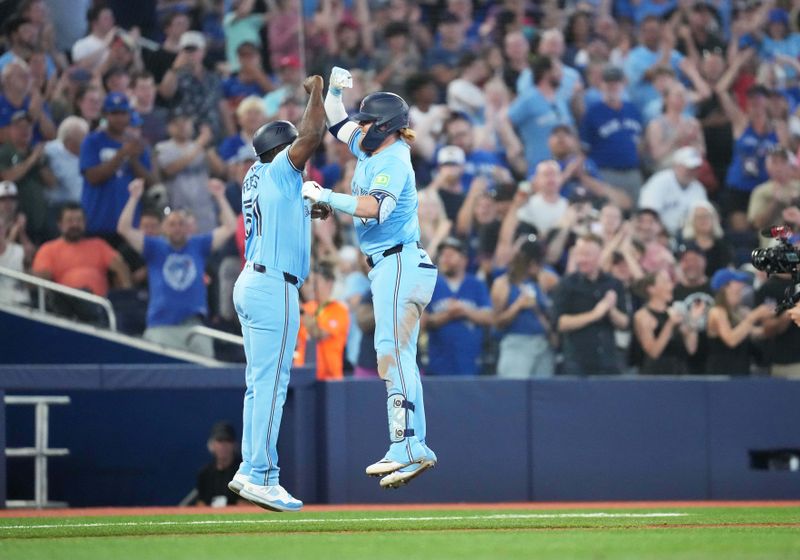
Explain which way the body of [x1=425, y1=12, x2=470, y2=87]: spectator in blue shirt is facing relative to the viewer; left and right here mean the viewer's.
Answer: facing the viewer

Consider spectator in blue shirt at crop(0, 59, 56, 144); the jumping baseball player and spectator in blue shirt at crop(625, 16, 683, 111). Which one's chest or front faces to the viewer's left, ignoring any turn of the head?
the jumping baseball player

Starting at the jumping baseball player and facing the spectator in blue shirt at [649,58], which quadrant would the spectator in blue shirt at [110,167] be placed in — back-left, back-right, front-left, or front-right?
front-left

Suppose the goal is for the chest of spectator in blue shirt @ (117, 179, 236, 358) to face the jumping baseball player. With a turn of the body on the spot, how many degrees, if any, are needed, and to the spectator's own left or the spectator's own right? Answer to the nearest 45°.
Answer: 0° — they already face them

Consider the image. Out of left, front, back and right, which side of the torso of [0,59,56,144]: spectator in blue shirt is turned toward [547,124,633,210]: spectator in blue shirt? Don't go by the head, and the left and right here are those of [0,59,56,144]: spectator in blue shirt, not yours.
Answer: left

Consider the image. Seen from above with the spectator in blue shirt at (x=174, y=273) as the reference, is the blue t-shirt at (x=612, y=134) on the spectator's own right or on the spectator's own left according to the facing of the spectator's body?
on the spectator's own left

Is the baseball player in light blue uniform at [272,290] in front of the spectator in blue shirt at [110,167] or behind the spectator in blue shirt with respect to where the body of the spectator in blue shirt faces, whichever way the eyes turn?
in front

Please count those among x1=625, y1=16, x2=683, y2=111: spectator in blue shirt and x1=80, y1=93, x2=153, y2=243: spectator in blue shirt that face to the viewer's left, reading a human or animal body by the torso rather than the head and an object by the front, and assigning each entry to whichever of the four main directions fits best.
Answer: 0

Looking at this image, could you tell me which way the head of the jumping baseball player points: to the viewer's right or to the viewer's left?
to the viewer's left

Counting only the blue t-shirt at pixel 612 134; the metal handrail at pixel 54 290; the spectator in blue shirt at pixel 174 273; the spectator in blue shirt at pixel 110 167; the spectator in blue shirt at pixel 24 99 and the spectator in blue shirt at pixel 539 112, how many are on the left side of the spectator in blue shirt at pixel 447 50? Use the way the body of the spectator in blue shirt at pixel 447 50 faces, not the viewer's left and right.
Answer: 2

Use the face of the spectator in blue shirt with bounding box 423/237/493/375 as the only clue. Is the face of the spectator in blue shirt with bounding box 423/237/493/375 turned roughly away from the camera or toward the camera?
toward the camera

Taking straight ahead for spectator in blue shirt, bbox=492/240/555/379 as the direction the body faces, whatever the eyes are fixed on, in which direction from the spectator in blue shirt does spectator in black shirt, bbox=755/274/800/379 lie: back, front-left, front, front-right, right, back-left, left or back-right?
front-left

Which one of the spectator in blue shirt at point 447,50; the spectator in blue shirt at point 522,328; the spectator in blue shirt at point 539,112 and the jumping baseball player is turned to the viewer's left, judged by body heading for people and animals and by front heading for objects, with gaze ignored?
the jumping baseball player

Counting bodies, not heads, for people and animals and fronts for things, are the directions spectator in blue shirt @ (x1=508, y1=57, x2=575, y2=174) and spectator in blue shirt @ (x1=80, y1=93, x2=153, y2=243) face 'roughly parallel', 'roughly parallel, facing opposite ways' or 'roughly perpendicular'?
roughly parallel

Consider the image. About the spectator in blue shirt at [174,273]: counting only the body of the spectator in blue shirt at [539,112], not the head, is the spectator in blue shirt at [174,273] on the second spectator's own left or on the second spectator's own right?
on the second spectator's own right

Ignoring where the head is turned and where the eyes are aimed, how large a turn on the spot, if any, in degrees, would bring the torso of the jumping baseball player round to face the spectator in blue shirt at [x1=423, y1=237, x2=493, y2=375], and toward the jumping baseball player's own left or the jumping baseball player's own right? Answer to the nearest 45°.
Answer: approximately 90° to the jumping baseball player's own right

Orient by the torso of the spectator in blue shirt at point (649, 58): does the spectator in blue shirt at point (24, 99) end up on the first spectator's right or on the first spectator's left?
on the first spectator's right

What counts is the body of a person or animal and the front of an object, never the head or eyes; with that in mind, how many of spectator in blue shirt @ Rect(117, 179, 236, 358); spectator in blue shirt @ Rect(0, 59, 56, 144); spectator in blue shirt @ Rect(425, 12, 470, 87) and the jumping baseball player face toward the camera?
3

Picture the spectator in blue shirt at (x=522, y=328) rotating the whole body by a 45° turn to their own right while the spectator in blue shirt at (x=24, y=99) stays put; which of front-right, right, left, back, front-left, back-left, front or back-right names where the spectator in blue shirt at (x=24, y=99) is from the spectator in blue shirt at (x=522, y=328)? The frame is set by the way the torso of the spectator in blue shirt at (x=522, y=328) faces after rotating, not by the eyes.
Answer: right
